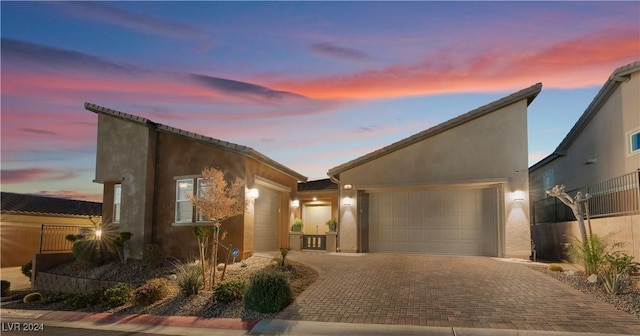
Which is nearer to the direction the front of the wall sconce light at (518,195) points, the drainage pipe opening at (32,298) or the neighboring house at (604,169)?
the drainage pipe opening

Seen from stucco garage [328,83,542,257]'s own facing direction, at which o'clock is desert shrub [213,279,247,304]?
The desert shrub is roughly at 1 o'clock from the stucco garage.

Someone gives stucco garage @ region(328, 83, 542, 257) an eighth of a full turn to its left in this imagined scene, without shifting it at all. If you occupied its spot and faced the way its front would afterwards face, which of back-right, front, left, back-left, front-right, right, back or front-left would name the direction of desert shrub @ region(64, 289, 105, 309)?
right

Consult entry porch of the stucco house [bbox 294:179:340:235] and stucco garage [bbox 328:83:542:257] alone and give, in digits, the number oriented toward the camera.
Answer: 2

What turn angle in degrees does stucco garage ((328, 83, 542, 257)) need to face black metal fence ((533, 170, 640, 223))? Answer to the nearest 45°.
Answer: approximately 45° to its left

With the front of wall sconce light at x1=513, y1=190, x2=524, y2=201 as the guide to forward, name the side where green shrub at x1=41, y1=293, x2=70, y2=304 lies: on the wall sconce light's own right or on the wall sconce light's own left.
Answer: on the wall sconce light's own right

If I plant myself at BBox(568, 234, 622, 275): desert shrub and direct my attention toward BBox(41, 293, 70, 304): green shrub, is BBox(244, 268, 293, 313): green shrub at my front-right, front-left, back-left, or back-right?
front-left

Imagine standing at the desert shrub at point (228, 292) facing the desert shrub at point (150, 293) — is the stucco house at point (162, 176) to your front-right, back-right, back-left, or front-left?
front-right

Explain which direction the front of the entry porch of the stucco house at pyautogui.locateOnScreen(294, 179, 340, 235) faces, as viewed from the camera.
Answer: facing the viewer

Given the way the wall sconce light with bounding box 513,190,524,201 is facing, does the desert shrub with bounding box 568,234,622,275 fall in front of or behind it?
in front

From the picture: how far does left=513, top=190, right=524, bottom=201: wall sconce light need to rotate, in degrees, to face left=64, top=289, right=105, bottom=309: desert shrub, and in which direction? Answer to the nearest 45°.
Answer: approximately 45° to its right

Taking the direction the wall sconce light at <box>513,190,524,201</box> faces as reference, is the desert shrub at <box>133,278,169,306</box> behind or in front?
in front

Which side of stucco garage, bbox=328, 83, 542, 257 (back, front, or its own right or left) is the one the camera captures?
front

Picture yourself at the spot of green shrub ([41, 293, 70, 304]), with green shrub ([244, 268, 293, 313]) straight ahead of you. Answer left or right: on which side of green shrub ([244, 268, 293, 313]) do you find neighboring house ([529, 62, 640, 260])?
left
